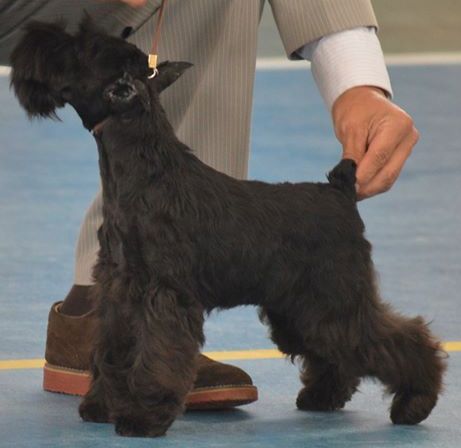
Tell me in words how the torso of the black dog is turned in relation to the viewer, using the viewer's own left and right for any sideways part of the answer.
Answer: facing to the left of the viewer
